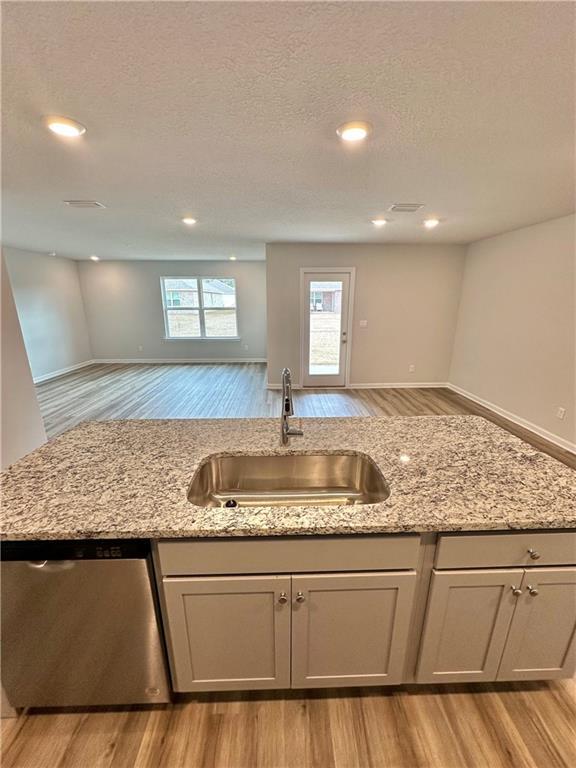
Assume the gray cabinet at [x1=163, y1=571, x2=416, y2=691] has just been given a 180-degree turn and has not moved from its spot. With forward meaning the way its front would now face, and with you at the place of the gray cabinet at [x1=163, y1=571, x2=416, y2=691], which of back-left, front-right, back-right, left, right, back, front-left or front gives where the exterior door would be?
front

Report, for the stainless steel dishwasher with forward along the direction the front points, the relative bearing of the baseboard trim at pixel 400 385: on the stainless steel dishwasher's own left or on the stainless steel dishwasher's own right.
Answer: on the stainless steel dishwasher's own left

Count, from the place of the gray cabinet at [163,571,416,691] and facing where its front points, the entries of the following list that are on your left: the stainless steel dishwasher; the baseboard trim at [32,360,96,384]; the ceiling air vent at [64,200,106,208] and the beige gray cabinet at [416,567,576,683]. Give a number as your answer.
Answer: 1

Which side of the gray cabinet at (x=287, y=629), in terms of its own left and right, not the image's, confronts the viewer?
front

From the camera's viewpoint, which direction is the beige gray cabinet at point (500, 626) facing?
toward the camera

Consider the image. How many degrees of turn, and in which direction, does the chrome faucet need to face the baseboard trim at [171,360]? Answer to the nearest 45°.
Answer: approximately 135° to its right

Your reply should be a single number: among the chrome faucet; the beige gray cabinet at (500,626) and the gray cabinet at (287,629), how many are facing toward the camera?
3

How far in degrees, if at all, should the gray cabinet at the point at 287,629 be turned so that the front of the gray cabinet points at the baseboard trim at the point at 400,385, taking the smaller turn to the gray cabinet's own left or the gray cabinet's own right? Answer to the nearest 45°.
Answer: approximately 135° to the gray cabinet's own left

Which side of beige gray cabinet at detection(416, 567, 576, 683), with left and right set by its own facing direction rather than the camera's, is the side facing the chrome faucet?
right
